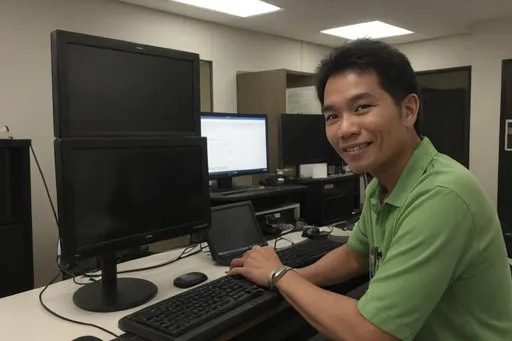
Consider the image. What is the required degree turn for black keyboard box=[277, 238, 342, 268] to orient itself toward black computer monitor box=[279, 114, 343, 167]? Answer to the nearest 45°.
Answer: approximately 135° to its left

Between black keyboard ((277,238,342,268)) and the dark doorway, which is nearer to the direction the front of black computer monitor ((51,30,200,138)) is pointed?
the black keyboard

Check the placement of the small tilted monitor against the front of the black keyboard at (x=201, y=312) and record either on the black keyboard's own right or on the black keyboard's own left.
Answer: on the black keyboard's own left

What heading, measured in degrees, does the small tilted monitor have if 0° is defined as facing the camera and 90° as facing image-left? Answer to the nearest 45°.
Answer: approximately 315°

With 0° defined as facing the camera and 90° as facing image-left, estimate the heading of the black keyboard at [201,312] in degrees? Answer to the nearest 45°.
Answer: approximately 315°

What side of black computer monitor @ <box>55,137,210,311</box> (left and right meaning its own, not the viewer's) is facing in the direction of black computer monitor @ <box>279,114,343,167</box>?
left
